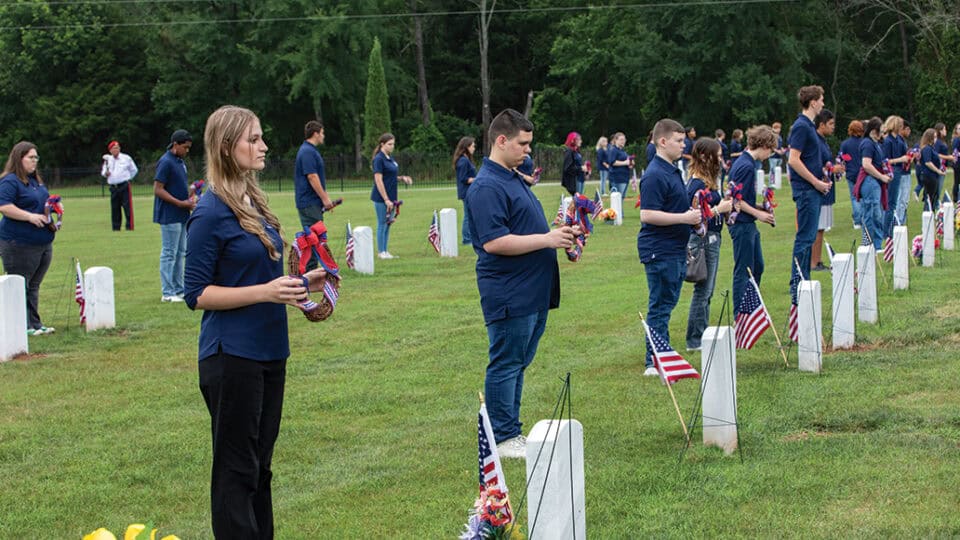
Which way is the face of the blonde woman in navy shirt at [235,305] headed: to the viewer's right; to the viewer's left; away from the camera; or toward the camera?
to the viewer's right

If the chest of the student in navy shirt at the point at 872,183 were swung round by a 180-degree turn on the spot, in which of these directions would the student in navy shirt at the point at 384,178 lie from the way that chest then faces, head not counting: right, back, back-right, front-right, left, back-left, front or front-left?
front

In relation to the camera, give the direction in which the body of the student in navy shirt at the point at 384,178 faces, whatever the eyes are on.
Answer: to the viewer's right

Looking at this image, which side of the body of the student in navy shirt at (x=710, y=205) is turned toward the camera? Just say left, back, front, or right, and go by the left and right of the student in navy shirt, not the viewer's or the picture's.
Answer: right

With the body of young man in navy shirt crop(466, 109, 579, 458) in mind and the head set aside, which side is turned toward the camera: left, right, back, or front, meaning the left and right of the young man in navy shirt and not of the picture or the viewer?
right

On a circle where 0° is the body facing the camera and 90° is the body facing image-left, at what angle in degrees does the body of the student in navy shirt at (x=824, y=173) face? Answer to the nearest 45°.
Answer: approximately 270°

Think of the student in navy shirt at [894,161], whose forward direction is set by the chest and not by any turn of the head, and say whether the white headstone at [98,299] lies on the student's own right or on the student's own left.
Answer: on the student's own right

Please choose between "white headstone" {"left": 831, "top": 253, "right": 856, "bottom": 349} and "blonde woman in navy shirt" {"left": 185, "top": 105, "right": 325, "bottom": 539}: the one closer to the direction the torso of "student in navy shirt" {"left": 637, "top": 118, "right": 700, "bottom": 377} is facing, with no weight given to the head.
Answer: the white headstone
